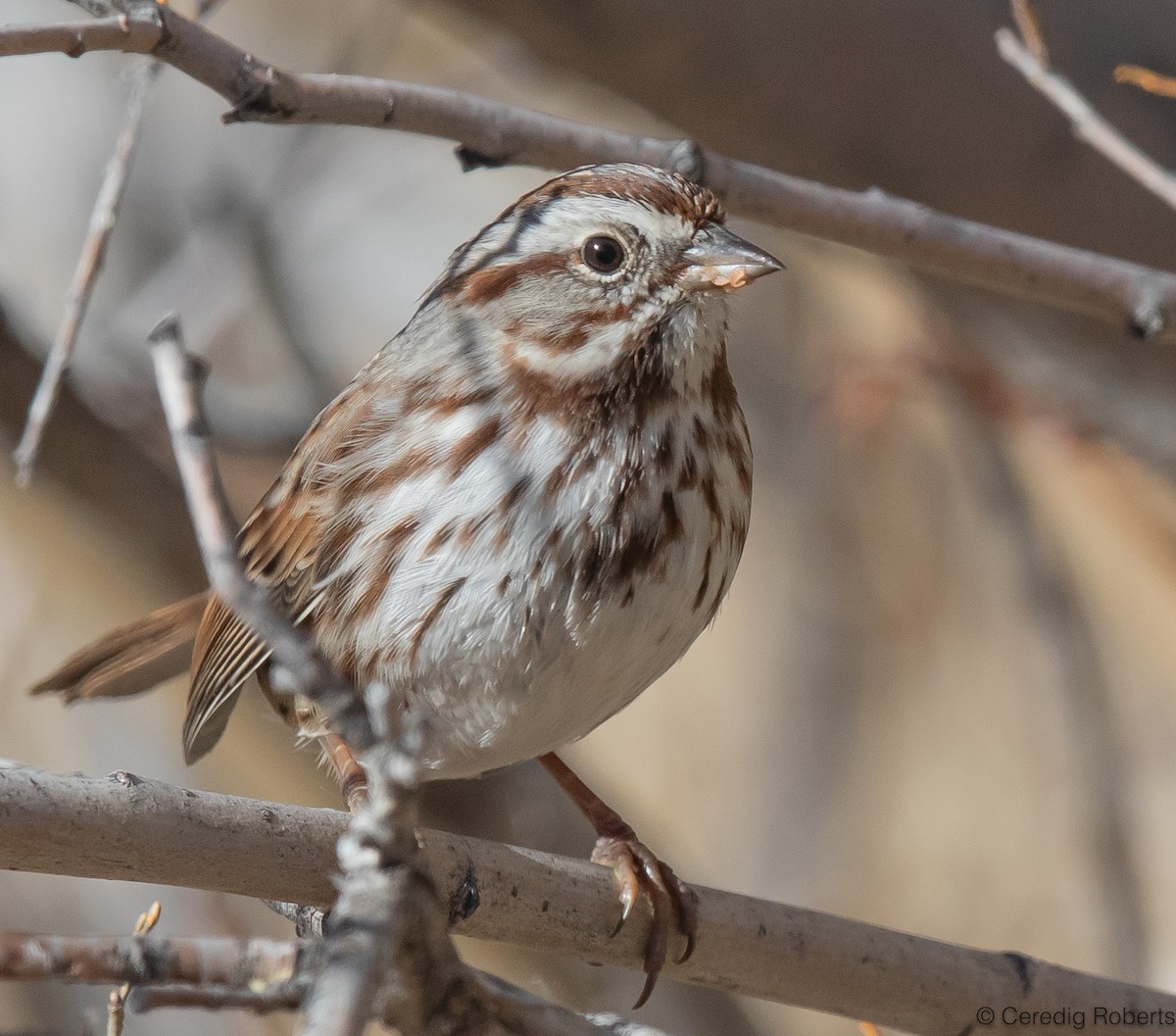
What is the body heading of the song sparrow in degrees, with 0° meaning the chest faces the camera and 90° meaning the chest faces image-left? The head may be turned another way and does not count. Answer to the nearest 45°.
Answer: approximately 315°

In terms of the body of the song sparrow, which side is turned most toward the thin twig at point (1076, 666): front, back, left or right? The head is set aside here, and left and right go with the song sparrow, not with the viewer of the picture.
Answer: left
